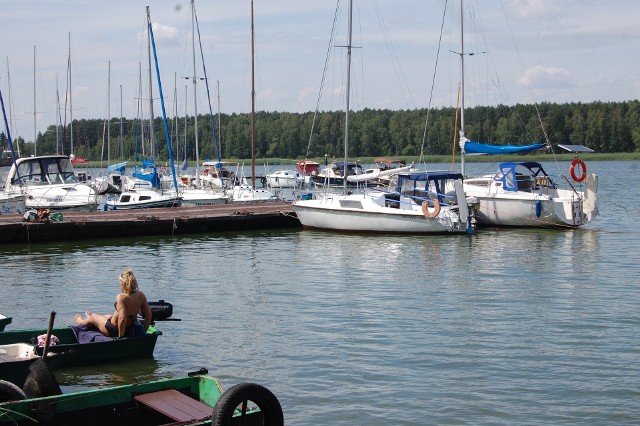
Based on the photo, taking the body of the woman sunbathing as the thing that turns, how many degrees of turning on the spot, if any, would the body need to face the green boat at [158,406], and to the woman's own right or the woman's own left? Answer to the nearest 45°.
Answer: approximately 135° to the woman's own left

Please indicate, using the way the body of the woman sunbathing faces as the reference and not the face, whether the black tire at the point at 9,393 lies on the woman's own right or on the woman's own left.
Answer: on the woman's own left

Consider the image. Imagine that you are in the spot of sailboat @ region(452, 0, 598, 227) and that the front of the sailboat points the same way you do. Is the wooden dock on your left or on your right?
on your left

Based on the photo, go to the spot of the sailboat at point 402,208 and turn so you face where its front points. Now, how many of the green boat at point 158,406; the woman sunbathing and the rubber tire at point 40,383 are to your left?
3

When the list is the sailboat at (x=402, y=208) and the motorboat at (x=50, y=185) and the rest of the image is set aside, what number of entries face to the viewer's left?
1

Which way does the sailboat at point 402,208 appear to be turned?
to the viewer's left
